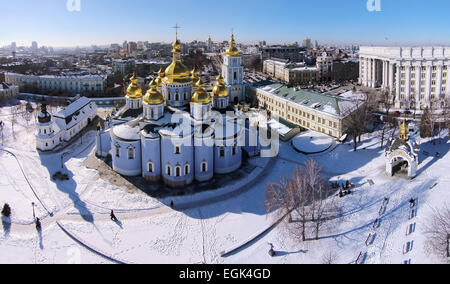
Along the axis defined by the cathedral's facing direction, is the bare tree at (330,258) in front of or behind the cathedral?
behind

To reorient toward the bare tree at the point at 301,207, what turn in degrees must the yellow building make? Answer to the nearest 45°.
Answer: approximately 45° to its left

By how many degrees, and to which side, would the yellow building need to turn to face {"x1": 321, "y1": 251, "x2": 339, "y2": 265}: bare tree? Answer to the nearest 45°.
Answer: approximately 45° to its left

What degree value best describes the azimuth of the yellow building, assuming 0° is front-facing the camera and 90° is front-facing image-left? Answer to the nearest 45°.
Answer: approximately 45°

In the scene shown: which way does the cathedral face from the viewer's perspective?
away from the camera

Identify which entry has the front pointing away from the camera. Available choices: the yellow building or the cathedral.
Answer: the cathedral

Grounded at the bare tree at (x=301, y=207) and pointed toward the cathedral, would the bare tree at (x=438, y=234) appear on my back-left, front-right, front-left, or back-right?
back-right
